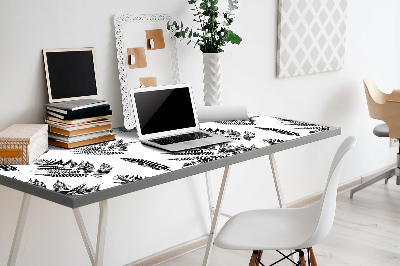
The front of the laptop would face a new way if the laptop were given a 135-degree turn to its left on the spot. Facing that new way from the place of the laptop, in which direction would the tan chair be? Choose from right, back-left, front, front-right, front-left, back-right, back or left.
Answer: front-right

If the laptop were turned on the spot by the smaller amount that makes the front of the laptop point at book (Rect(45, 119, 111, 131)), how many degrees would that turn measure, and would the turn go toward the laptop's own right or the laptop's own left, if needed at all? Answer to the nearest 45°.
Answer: approximately 135° to the laptop's own right

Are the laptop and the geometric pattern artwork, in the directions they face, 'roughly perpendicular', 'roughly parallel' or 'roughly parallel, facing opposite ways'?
roughly parallel

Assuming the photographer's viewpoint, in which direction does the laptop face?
facing the viewer and to the right of the viewer

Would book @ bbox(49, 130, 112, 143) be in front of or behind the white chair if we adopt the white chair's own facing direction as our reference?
in front

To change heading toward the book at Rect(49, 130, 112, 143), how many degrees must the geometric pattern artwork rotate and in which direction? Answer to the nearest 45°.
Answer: approximately 90° to its right

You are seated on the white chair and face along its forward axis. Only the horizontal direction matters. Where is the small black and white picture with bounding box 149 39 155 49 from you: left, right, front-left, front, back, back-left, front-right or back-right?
front-right

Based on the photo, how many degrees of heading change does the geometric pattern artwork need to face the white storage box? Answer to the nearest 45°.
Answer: approximately 90° to its right

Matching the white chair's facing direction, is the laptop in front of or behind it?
in front
